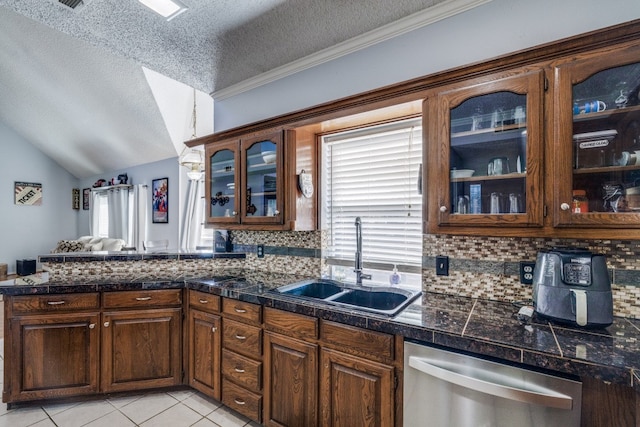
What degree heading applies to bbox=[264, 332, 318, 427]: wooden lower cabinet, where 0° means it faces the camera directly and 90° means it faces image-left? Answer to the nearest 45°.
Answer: approximately 45°

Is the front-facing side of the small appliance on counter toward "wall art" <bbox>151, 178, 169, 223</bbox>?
no

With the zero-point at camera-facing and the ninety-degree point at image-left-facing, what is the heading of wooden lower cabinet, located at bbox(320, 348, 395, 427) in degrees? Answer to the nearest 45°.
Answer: approximately 45°

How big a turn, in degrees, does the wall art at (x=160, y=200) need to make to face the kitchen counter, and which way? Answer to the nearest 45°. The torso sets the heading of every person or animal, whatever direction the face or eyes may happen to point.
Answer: approximately 45° to its left

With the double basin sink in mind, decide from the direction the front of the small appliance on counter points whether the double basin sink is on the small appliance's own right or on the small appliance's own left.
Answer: on the small appliance's own right

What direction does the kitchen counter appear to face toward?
toward the camera

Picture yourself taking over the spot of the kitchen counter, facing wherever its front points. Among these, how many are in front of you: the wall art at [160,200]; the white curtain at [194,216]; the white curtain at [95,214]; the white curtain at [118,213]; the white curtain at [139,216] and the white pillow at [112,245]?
0

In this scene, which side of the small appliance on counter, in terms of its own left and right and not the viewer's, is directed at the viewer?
front

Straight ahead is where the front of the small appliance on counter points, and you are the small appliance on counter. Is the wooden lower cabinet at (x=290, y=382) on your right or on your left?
on your right

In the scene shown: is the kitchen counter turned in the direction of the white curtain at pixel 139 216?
no

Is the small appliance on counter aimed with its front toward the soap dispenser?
no

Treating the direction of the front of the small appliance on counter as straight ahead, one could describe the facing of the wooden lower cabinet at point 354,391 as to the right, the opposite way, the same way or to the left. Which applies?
the same way

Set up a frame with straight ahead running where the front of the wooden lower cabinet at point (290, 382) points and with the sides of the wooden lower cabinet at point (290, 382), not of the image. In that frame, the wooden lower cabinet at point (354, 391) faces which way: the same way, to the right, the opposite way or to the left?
the same way

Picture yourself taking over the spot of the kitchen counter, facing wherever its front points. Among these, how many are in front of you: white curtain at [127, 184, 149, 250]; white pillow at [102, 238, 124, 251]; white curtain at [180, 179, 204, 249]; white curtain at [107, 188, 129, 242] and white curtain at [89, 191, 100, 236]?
0

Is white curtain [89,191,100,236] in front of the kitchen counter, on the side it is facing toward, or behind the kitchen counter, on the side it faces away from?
behind
